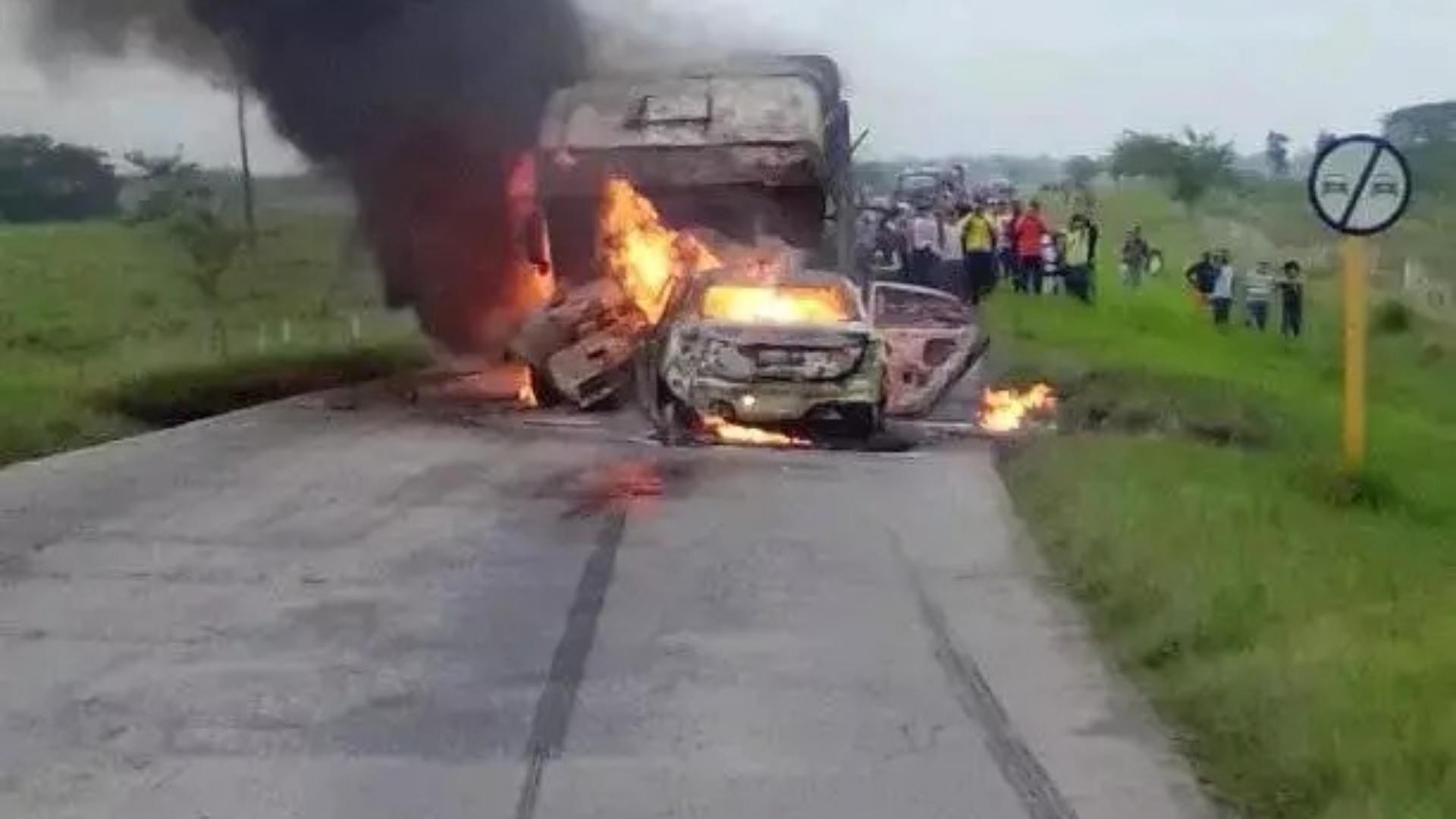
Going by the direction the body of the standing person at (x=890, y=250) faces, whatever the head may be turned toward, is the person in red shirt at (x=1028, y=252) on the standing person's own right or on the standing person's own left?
on the standing person's own left

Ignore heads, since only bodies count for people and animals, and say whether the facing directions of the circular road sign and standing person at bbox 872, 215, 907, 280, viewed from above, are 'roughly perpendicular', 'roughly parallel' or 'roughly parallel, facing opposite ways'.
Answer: roughly parallel

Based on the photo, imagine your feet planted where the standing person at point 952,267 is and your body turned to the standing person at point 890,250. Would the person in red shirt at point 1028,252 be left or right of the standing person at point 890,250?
right

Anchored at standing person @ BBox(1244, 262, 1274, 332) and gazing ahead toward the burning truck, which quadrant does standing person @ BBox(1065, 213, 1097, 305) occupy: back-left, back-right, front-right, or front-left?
front-right

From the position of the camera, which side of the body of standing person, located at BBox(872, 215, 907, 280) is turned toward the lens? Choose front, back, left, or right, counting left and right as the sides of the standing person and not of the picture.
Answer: front

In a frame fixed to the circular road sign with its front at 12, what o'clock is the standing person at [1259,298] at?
The standing person is roughly at 6 o'clock from the circular road sign.

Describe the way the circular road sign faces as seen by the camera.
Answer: facing the viewer

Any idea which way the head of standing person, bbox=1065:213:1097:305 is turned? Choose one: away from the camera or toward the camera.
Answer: toward the camera

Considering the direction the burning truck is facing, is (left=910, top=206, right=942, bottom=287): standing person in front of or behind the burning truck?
behind
